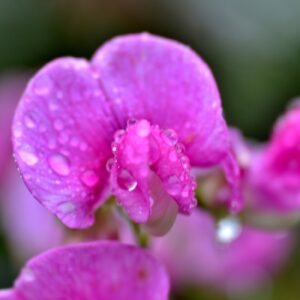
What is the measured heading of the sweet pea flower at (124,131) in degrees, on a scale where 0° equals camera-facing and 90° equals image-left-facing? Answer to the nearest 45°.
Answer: approximately 0°

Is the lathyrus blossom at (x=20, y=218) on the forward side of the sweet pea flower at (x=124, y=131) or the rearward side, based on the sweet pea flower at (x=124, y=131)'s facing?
on the rearward side
